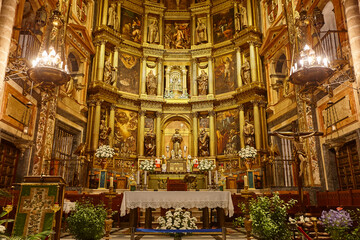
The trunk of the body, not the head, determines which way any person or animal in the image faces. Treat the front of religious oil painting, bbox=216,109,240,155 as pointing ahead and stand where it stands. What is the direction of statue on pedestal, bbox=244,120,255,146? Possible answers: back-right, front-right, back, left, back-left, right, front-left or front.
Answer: left

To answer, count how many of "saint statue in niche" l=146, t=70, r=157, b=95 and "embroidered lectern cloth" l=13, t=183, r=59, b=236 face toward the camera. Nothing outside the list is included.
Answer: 2

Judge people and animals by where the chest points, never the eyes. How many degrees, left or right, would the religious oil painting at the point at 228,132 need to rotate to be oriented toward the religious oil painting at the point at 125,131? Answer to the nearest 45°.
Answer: approximately 45° to its right

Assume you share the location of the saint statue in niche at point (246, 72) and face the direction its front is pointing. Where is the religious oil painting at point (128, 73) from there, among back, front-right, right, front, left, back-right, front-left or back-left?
front-right

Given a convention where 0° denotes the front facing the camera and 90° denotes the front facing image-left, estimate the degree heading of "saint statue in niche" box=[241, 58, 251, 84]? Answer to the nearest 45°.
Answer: approximately 45°

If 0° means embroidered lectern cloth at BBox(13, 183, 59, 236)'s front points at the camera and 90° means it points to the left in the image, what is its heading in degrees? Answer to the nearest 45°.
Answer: approximately 0°

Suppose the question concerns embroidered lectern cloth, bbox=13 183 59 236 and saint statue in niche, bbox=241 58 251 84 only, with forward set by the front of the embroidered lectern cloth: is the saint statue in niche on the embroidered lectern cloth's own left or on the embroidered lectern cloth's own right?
on the embroidered lectern cloth's own left

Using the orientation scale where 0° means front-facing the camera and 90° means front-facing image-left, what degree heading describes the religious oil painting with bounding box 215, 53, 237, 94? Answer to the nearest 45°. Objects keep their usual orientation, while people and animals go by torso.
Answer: approximately 45°

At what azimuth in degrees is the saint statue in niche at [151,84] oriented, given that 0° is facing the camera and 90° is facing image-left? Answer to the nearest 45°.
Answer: approximately 0°

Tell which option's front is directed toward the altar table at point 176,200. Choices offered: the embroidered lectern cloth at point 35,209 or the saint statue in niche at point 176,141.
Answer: the saint statue in niche
